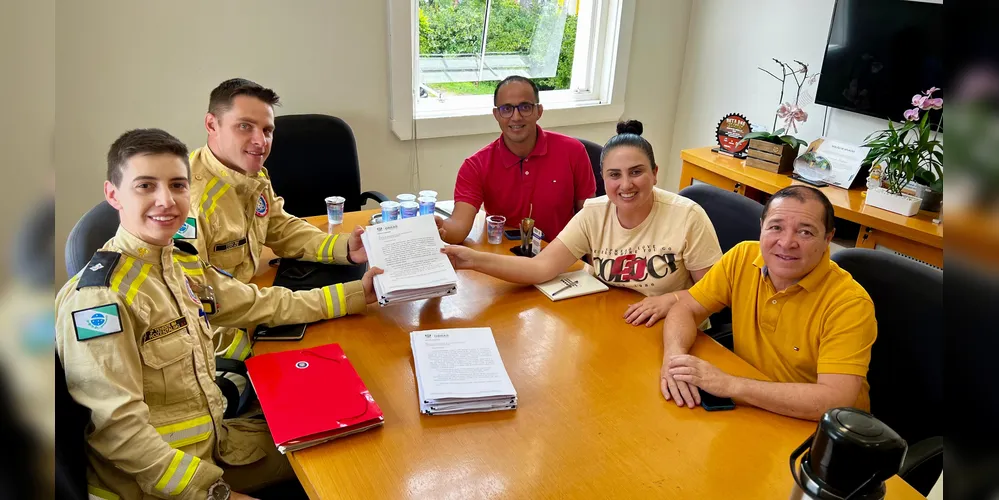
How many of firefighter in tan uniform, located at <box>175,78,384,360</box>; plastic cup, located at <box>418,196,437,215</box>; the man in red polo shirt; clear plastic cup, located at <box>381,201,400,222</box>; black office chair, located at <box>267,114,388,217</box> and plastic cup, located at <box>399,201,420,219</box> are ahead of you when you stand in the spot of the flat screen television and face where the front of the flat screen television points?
6

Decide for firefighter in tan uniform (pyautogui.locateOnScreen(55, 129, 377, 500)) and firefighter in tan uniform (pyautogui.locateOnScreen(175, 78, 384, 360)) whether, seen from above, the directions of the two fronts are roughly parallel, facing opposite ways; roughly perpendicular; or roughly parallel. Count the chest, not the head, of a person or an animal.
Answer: roughly parallel

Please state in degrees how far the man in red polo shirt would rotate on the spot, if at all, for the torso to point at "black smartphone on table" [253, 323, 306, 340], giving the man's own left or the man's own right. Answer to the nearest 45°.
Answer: approximately 45° to the man's own right

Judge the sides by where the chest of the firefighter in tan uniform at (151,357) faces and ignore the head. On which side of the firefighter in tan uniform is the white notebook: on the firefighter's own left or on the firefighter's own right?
on the firefighter's own left

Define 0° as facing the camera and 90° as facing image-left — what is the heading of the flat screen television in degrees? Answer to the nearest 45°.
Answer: approximately 45°

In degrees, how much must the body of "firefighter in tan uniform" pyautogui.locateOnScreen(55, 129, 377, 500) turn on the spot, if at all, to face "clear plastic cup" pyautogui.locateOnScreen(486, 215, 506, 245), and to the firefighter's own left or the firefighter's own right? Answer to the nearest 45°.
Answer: approximately 90° to the firefighter's own left

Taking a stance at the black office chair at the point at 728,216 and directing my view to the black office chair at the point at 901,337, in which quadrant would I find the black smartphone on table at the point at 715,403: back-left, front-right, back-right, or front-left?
front-right

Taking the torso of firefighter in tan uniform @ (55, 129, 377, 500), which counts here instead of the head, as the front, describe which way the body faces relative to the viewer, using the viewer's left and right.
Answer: facing the viewer and to the right of the viewer

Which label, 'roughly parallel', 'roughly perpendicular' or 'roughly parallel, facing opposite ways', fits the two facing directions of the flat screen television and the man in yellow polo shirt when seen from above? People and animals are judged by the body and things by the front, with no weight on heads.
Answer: roughly parallel

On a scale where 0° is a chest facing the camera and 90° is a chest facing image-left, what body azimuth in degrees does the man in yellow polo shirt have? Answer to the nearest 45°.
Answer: approximately 45°

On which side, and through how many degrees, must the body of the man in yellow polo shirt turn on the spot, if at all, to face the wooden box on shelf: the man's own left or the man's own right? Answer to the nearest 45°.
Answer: approximately 135° to the man's own right

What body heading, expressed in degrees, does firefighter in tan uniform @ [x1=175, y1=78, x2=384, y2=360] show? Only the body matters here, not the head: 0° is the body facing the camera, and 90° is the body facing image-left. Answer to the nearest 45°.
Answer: approximately 315°

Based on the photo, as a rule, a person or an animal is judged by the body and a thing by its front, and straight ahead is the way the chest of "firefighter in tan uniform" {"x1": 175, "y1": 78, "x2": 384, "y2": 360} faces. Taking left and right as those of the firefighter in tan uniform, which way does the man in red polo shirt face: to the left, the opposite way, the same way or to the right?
to the right

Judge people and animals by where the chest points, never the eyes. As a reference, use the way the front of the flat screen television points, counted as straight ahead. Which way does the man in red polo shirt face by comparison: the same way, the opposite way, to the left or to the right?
to the left

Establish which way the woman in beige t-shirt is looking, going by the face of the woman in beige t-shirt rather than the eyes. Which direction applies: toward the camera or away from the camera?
toward the camera

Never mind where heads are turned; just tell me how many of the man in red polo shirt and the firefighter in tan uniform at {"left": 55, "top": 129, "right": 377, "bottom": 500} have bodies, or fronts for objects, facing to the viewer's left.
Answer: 0

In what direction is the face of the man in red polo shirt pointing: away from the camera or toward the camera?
toward the camera

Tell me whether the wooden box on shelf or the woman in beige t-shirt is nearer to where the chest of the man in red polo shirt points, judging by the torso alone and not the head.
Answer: the woman in beige t-shirt

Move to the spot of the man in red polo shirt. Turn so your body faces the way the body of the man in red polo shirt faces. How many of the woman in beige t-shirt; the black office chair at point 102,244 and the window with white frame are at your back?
1
